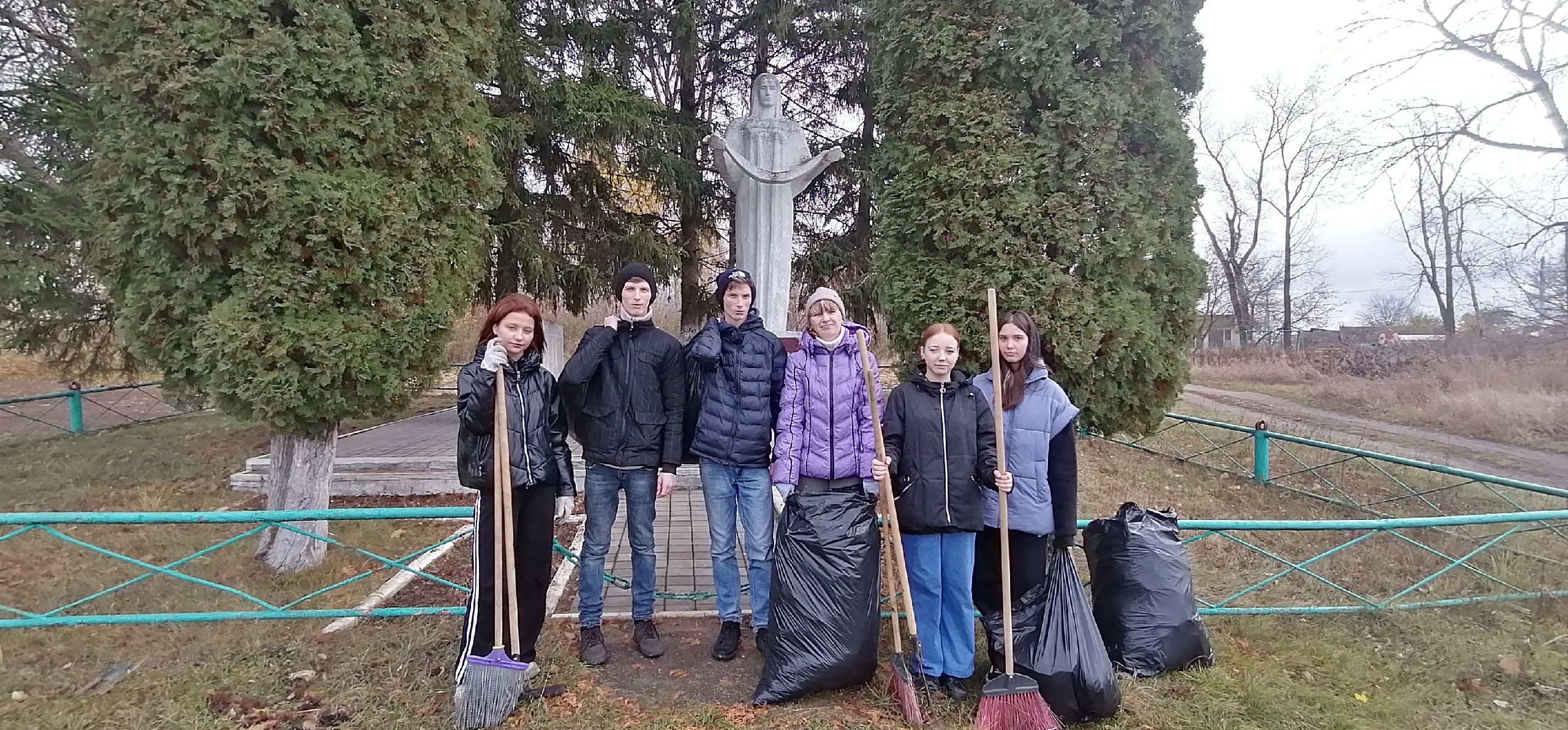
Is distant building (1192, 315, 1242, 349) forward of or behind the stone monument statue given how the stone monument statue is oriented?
behind

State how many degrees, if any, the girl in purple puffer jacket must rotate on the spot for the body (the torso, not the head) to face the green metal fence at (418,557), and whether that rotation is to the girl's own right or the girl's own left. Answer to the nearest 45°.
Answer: approximately 135° to the girl's own right

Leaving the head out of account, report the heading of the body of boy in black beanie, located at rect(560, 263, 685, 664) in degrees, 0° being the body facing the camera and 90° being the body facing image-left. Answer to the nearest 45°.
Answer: approximately 0°

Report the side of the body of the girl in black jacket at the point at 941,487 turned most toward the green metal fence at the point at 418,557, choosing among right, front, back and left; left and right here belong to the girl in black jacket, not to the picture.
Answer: right

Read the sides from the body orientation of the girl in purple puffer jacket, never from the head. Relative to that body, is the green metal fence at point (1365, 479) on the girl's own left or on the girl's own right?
on the girl's own left

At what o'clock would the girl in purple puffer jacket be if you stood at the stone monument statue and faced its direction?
The girl in purple puffer jacket is roughly at 12 o'clock from the stone monument statue.

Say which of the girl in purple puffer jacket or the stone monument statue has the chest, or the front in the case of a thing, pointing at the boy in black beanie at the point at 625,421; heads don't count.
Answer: the stone monument statue

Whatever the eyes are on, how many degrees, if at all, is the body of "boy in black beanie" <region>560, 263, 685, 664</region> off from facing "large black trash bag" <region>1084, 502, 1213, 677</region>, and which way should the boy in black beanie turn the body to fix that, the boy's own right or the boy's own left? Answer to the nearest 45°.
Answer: approximately 90° to the boy's own left

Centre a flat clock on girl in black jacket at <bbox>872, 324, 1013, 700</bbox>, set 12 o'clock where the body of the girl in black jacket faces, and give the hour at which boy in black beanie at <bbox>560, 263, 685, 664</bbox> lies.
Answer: The boy in black beanie is roughly at 3 o'clock from the girl in black jacket.
